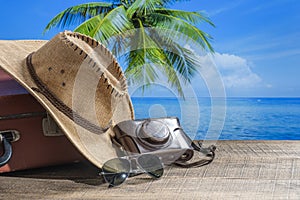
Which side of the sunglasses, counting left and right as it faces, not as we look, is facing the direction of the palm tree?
back

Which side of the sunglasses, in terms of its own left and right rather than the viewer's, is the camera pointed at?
front
